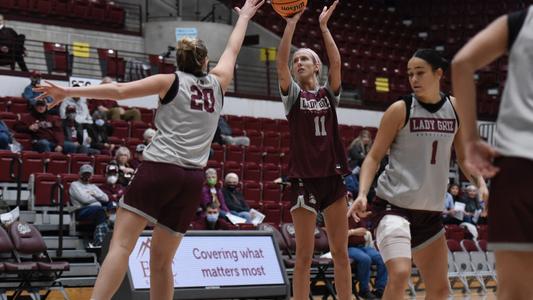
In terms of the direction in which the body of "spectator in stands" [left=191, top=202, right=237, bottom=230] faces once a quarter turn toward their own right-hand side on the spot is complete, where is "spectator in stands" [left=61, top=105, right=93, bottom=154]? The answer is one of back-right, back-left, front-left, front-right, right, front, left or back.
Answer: front-right

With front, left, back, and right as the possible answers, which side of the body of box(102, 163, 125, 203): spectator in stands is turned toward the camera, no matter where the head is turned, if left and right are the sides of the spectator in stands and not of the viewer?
front

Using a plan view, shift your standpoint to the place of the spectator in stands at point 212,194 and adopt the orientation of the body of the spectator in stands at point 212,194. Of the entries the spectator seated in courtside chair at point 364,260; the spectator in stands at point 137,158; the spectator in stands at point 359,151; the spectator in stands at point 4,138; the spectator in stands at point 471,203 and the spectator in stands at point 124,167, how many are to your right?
3

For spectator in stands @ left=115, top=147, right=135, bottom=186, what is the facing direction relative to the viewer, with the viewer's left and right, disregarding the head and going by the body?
facing the viewer and to the right of the viewer

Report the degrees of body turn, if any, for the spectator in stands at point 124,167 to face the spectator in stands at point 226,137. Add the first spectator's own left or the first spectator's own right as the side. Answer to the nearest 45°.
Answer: approximately 90° to the first spectator's own left

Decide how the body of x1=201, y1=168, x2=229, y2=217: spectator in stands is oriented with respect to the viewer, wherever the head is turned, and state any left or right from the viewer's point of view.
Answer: facing the viewer

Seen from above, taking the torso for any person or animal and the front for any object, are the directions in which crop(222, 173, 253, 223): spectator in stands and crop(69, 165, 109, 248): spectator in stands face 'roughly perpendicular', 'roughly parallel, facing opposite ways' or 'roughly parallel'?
roughly parallel

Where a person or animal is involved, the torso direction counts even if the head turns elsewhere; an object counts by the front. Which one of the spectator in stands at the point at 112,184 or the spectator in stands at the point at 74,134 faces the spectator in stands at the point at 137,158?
the spectator in stands at the point at 74,134

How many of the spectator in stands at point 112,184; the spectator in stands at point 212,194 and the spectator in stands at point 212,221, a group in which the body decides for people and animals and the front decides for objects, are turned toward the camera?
3

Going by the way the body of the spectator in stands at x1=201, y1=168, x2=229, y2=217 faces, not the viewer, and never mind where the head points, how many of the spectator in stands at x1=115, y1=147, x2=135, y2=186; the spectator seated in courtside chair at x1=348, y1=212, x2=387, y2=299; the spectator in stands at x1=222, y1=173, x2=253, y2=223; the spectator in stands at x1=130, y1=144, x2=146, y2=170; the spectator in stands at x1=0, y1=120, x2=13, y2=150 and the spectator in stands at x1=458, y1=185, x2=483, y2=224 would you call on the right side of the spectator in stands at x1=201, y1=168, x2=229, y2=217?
3

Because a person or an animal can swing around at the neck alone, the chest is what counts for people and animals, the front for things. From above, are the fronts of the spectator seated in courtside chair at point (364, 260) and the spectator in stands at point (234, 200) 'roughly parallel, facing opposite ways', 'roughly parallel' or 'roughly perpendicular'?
roughly parallel

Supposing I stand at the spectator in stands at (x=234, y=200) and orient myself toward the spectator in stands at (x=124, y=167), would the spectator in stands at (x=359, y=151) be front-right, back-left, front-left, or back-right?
back-right

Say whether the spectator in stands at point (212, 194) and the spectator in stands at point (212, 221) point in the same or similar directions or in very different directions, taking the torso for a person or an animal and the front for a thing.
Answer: same or similar directions

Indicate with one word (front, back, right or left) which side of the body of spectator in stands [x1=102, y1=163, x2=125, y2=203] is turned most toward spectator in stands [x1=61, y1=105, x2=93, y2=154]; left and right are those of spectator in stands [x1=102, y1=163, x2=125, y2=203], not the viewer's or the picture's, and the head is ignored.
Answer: back

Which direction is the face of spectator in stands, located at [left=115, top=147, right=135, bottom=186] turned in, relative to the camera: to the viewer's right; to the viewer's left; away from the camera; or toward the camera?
toward the camera
